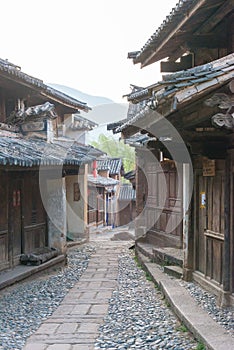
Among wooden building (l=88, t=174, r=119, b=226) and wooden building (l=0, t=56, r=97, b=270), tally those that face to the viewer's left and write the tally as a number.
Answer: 0

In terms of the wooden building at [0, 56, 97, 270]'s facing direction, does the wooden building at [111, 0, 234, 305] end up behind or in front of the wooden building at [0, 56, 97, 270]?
in front

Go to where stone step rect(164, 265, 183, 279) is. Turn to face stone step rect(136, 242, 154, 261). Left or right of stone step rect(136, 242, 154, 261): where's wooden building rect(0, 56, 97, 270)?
left

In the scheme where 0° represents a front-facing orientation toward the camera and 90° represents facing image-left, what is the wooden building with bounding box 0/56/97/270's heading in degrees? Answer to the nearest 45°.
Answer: approximately 315°

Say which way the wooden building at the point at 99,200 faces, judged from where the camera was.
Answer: facing the viewer and to the right of the viewer

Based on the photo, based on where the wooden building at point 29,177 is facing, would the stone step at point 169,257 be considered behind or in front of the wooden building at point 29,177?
in front
